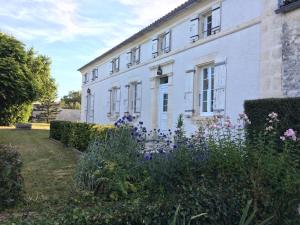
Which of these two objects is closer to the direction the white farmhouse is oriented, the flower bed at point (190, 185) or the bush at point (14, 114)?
the flower bed

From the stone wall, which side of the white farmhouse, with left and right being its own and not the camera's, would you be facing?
left

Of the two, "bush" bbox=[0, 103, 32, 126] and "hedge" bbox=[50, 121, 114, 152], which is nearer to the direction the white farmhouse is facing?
the hedge

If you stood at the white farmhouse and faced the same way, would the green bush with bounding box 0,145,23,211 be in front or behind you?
in front

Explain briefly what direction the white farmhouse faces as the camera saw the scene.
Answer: facing the viewer and to the left of the viewer

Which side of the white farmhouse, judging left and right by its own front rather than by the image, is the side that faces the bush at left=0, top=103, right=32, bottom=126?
right

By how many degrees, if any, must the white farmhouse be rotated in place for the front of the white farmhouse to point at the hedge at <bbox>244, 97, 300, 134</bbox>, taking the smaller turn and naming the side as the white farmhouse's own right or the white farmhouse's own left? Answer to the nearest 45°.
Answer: approximately 45° to the white farmhouse's own left

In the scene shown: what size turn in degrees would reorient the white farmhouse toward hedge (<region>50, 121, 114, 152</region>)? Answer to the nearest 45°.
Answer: approximately 45° to its right
